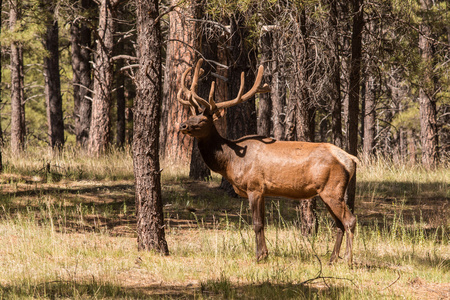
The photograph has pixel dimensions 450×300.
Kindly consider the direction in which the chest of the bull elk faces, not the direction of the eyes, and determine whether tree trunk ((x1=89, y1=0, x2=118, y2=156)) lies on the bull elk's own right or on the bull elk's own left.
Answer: on the bull elk's own right

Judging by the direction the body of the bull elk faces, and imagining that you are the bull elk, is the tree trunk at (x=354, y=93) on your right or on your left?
on your right

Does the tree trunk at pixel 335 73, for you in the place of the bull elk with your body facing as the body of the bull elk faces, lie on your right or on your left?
on your right

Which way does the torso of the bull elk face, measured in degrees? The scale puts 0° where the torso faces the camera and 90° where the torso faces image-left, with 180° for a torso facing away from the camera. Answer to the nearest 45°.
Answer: approximately 90°

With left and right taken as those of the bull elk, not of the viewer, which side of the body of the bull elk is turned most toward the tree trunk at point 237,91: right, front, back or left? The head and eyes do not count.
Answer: right
